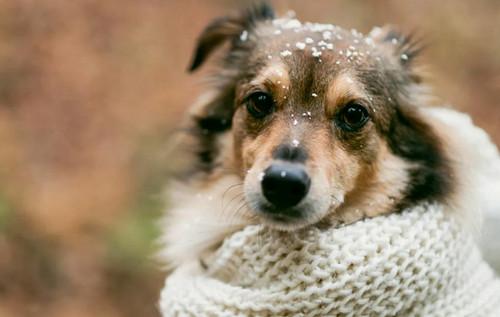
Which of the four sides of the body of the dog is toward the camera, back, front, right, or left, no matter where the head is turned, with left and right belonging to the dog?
front
